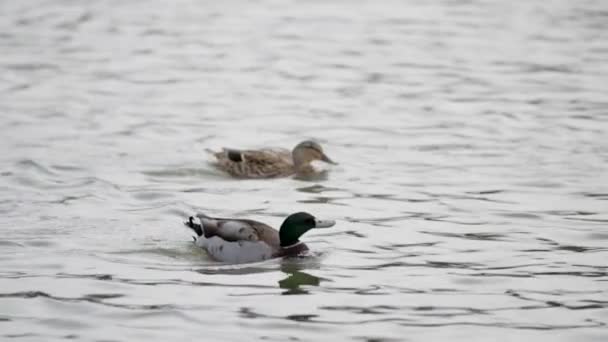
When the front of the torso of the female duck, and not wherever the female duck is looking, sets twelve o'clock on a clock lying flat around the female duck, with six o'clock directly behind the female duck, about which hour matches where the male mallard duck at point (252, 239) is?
The male mallard duck is roughly at 3 o'clock from the female duck.

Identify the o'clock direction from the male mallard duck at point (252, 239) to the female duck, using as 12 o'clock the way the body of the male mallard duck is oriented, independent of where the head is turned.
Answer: The female duck is roughly at 9 o'clock from the male mallard duck.

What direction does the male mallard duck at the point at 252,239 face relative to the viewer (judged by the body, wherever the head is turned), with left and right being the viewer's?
facing to the right of the viewer

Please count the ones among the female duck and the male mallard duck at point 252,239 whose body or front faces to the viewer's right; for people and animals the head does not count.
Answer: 2

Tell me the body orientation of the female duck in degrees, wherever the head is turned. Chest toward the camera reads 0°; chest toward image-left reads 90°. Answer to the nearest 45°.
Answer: approximately 270°
